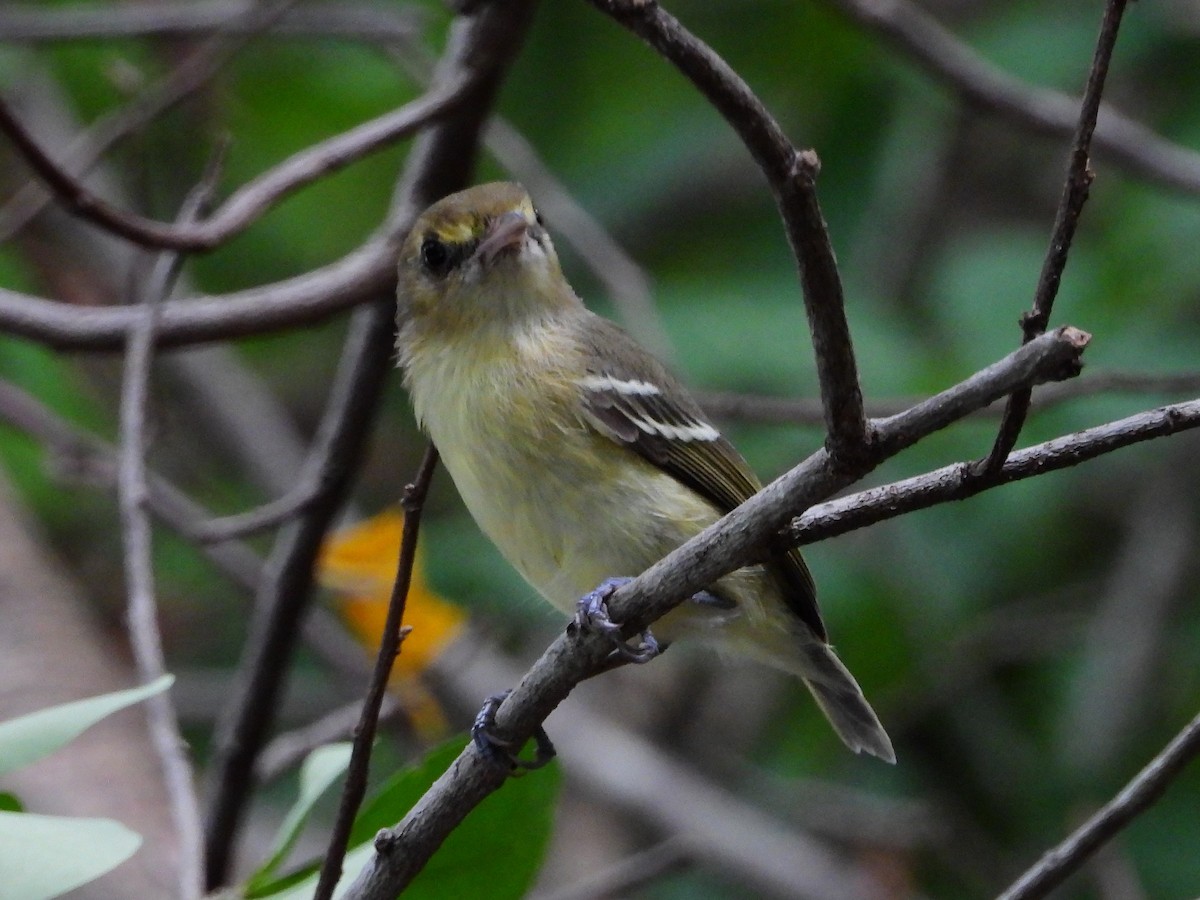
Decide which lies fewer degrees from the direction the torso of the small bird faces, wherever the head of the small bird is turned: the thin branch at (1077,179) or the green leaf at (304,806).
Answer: the green leaf

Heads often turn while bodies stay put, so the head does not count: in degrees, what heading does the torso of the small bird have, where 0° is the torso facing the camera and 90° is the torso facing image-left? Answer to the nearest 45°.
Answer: approximately 45°

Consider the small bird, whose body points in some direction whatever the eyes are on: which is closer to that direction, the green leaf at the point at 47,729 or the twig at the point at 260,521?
the green leaf

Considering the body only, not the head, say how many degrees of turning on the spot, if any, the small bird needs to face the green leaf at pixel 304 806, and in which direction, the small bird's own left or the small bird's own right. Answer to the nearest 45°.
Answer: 0° — it already faces it

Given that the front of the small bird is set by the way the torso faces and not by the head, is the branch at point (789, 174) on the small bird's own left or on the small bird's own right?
on the small bird's own left

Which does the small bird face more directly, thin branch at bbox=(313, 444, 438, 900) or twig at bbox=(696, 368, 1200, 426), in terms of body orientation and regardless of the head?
the thin branch

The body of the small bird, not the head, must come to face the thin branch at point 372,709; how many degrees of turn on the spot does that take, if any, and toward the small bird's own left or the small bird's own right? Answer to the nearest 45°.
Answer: approximately 45° to the small bird's own right
